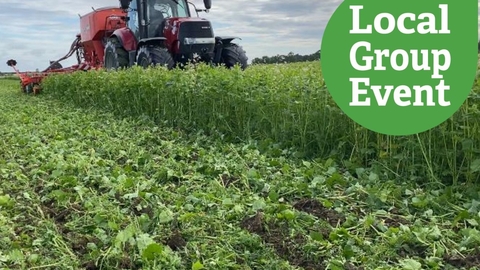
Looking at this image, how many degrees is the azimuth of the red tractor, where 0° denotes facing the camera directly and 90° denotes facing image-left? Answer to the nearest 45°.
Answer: approximately 315°
